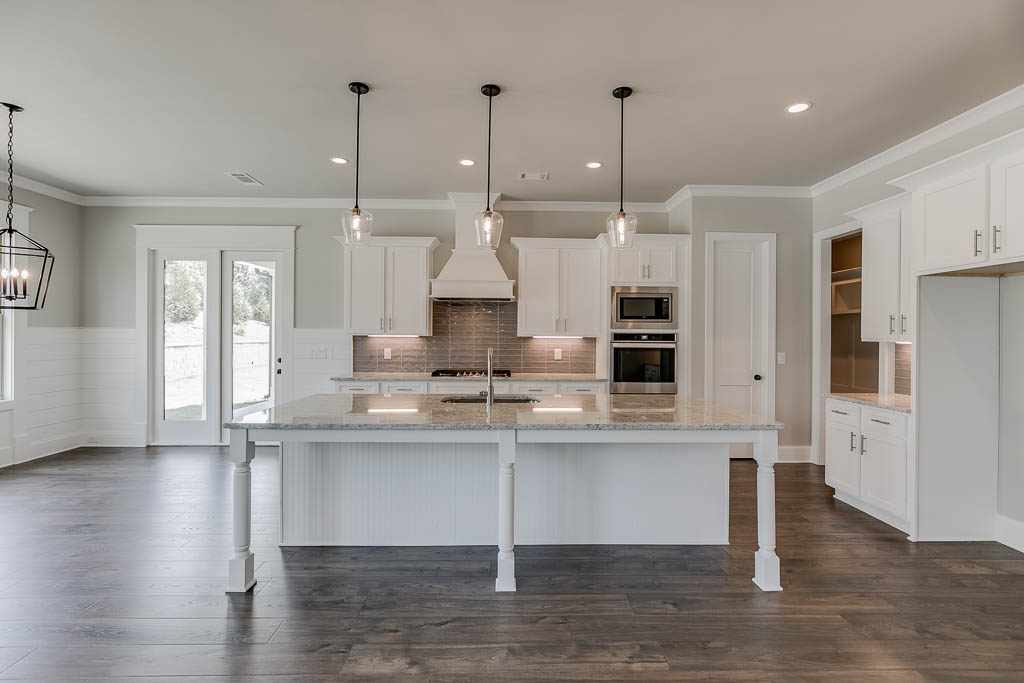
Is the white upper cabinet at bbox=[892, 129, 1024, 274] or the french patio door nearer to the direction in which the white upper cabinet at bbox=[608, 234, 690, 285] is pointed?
the white upper cabinet

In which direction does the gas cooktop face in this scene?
toward the camera

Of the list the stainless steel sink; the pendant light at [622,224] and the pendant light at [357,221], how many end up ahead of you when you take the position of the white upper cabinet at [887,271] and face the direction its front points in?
3

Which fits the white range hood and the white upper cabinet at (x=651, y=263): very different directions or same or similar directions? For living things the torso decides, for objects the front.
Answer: same or similar directions

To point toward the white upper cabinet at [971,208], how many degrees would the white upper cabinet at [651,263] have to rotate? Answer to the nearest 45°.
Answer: approximately 45° to its left

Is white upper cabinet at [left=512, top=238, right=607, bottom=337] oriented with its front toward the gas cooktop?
no

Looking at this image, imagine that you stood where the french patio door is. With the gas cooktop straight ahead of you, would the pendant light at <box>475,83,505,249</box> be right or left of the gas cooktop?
right

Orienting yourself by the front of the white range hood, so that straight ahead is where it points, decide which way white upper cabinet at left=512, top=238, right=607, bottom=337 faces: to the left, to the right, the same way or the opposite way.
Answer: the same way

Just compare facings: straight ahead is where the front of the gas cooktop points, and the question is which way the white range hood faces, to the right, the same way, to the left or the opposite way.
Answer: the same way

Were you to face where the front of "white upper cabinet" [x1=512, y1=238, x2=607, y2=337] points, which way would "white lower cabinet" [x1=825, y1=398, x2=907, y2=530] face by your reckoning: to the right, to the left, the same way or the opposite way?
to the right

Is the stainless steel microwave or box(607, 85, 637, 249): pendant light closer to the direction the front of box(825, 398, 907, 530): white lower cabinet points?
the pendant light

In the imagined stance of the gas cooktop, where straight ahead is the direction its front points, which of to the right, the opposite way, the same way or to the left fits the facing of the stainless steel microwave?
the same way

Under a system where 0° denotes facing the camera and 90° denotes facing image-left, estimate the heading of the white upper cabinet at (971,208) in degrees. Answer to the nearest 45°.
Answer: approximately 45°

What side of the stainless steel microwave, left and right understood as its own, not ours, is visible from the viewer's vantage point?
front

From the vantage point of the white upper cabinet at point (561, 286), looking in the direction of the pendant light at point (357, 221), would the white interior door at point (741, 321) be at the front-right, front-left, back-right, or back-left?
back-left

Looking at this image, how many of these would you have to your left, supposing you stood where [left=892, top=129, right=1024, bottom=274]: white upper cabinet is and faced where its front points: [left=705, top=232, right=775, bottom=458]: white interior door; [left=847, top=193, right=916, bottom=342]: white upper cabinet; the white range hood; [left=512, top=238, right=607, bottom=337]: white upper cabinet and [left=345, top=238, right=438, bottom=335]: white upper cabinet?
0

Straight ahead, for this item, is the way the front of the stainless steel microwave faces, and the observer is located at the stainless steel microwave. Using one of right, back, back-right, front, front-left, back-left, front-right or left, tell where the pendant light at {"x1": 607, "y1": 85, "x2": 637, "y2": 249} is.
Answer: front

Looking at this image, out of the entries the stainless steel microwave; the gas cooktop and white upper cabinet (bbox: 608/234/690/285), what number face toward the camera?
3

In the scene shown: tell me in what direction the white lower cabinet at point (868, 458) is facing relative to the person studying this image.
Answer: facing the viewer and to the left of the viewer

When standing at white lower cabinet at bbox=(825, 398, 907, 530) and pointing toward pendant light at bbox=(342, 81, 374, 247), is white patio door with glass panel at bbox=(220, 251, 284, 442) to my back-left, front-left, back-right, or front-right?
front-right

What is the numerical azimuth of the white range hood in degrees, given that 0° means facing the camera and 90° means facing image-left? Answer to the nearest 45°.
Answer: approximately 0°

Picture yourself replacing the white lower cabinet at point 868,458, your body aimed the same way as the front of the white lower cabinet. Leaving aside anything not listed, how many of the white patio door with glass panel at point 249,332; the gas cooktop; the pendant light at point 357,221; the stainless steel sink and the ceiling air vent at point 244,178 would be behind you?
0

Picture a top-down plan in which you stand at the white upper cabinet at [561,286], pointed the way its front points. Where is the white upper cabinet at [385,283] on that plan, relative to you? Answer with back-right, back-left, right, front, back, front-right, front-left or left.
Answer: right
